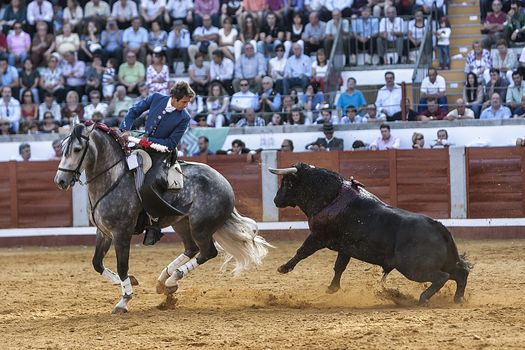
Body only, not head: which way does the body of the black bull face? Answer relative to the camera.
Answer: to the viewer's left

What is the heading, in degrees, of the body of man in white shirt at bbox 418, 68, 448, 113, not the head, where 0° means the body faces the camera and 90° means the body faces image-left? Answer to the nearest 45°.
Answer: approximately 0°

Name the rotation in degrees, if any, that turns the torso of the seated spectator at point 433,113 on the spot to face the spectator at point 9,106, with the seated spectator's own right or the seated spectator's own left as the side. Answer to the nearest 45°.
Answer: approximately 90° to the seated spectator's own right

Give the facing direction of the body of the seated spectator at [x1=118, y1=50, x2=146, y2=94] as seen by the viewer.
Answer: toward the camera

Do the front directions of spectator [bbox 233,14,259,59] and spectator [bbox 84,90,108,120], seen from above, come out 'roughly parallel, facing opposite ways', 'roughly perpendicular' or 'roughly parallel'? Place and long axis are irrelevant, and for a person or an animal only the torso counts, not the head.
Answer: roughly parallel

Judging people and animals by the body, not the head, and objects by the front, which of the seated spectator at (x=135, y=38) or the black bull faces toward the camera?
the seated spectator

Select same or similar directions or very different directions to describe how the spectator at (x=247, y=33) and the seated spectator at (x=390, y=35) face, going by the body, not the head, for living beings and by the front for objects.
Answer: same or similar directions

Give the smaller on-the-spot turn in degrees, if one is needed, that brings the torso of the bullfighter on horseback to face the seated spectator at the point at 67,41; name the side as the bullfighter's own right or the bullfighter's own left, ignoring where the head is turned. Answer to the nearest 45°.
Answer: approximately 135° to the bullfighter's own right

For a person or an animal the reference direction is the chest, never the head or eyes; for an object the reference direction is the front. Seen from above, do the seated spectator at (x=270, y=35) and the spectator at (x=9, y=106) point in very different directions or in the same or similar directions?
same or similar directions

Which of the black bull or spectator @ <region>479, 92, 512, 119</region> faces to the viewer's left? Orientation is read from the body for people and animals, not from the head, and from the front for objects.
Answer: the black bull

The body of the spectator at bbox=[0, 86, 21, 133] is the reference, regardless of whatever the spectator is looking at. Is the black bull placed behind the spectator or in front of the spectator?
in front

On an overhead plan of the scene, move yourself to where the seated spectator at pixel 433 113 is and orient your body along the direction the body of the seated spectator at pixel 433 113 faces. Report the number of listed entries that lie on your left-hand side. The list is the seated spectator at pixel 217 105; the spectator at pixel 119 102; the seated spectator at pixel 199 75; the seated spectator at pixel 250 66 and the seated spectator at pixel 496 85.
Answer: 1

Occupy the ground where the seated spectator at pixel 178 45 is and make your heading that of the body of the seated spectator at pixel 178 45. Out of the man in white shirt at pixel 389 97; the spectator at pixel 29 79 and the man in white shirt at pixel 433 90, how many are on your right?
1

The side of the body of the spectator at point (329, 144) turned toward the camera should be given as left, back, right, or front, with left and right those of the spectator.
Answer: front

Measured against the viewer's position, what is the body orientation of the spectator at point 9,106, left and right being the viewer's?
facing the viewer
